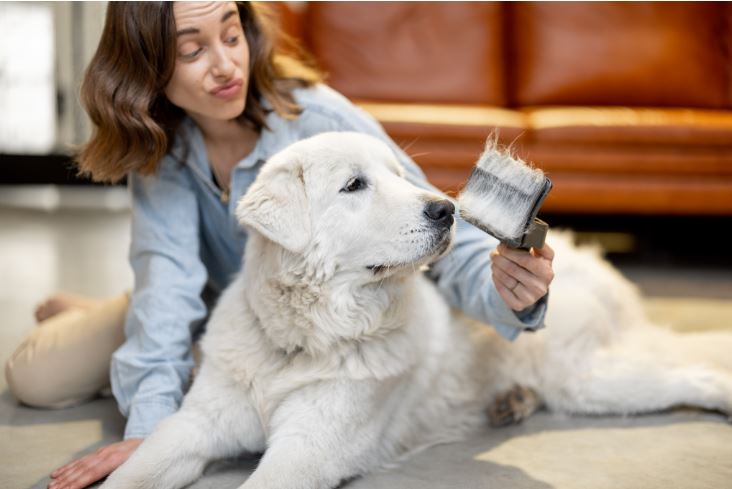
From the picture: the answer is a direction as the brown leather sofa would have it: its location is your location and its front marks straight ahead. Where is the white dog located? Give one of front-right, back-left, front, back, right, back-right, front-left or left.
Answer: front

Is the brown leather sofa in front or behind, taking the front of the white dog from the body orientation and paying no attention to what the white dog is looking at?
behind

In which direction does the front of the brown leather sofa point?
toward the camera

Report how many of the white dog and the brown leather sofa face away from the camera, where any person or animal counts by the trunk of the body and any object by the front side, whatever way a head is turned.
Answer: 0

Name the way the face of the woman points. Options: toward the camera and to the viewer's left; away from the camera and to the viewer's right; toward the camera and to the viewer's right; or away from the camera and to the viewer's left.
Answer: toward the camera and to the viewer's right

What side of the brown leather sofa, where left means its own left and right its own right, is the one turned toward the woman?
front

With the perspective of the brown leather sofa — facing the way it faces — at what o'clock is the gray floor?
The gray floor is roughly at 12 o'clock from the brown leather sofa.

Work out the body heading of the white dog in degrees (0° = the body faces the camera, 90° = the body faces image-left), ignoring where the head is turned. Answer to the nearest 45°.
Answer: approximately 45°
